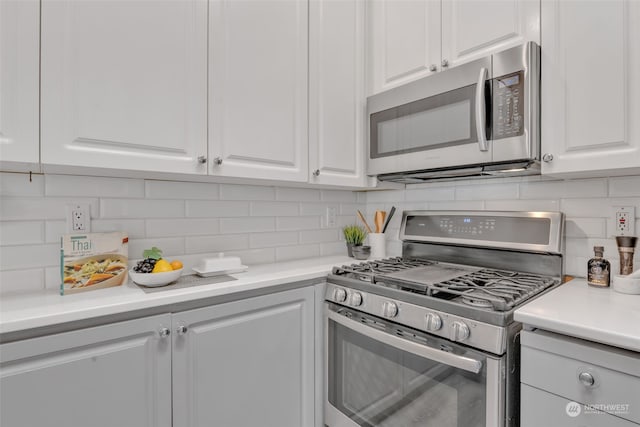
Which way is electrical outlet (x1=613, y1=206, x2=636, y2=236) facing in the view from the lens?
facing the viewer

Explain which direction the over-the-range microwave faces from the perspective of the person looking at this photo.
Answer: facing the viewer and to the left of the viewer

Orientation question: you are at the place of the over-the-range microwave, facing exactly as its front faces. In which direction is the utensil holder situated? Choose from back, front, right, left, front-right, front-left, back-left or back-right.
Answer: right

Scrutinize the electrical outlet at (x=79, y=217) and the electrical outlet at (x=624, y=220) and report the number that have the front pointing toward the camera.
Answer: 2

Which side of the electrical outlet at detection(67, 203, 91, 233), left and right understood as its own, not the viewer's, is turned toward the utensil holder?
left

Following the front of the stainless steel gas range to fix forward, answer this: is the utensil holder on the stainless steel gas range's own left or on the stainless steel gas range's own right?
on the stainless steel gas range's own right

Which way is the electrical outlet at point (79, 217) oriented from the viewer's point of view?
toward the camera

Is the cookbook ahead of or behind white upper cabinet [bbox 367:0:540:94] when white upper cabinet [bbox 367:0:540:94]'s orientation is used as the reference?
ahead

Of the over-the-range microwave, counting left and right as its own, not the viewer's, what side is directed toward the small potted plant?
right
